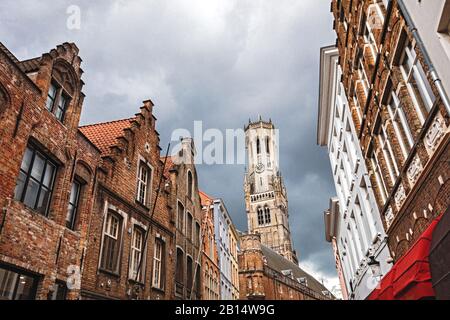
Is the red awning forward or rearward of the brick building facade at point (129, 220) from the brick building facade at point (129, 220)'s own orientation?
forward

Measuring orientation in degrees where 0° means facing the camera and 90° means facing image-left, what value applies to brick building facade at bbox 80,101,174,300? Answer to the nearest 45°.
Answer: approximately 315°

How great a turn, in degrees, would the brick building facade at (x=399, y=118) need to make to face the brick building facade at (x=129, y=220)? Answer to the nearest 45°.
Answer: approximately 45° to its right

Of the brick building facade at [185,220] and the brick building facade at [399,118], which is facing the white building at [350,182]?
the brick building facade at [185,220]

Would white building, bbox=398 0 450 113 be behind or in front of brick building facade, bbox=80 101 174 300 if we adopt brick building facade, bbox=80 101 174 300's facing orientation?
in front

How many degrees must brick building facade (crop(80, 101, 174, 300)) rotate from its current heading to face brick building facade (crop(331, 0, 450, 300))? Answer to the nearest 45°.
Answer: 0° — it already faces it
